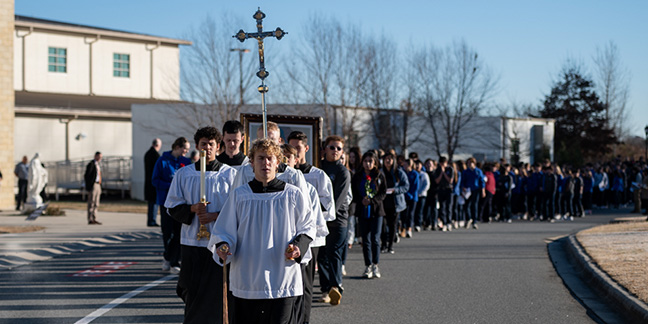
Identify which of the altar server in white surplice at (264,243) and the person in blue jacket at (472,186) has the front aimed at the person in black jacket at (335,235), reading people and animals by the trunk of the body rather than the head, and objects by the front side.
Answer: the person in blue jacket

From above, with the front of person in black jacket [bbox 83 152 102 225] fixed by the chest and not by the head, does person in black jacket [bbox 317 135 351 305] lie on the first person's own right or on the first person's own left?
on the first person's own right

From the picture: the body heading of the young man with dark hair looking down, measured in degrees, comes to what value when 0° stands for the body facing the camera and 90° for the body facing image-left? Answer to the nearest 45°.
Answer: approximately 0°

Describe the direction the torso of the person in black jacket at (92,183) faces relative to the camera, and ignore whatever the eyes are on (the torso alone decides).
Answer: to the viewer's right

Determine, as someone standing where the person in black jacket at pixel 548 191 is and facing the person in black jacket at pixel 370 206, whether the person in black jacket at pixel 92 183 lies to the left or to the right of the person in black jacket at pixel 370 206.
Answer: right

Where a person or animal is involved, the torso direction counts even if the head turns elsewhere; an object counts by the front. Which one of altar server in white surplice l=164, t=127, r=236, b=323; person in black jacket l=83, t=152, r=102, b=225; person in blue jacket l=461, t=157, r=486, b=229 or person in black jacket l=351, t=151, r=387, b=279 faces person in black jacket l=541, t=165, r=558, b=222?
person in black jacket l=83, t=152, r=102, b=225

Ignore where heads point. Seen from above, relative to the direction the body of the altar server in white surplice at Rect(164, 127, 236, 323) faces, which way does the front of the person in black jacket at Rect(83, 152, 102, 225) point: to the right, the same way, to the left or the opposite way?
to the left

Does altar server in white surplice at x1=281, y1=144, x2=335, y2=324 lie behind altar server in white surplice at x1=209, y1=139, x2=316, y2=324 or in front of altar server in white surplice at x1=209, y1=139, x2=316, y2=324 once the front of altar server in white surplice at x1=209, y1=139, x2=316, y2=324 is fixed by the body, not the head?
behind
